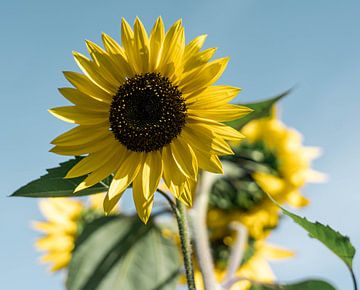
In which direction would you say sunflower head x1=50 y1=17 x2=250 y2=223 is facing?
toward the camera

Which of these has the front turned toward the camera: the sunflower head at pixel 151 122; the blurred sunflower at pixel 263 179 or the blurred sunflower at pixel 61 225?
the sunflower head

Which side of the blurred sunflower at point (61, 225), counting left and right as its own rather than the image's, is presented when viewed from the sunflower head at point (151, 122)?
back

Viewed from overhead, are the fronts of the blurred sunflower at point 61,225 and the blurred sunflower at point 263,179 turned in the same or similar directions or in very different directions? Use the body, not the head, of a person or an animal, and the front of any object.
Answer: very different directions

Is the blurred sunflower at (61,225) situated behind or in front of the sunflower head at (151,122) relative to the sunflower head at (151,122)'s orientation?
behind

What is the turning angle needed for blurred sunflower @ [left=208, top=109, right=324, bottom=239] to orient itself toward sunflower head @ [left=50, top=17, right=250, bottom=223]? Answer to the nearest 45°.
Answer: approximately 135° to its right
